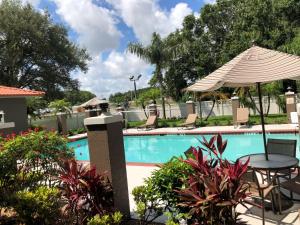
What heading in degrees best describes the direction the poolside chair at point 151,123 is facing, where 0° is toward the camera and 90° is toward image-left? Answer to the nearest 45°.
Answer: approximately 45°

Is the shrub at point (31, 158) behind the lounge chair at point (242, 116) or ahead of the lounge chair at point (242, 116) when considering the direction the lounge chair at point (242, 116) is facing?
ahead

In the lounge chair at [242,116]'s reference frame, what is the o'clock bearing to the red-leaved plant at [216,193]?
The red-leaved plant is roughly at 12 o'clock from the lounge chair.

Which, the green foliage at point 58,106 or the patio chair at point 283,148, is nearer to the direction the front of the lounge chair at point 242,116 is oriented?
the patio chair

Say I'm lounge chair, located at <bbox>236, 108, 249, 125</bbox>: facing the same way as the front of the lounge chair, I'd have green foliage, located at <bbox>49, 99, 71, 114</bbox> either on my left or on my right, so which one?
on my right

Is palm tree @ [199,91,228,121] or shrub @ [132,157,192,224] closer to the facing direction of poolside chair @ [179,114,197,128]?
the shrub

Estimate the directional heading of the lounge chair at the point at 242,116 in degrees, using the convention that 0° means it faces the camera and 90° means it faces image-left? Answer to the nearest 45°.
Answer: approximately 0°

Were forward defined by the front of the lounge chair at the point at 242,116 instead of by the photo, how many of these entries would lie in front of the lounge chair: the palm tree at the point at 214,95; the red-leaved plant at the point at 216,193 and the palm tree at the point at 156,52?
1

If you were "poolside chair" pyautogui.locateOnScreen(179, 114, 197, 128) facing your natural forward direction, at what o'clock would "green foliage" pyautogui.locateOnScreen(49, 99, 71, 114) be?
The green foliage is roughly at 2 o'clock from the poolside chair.
